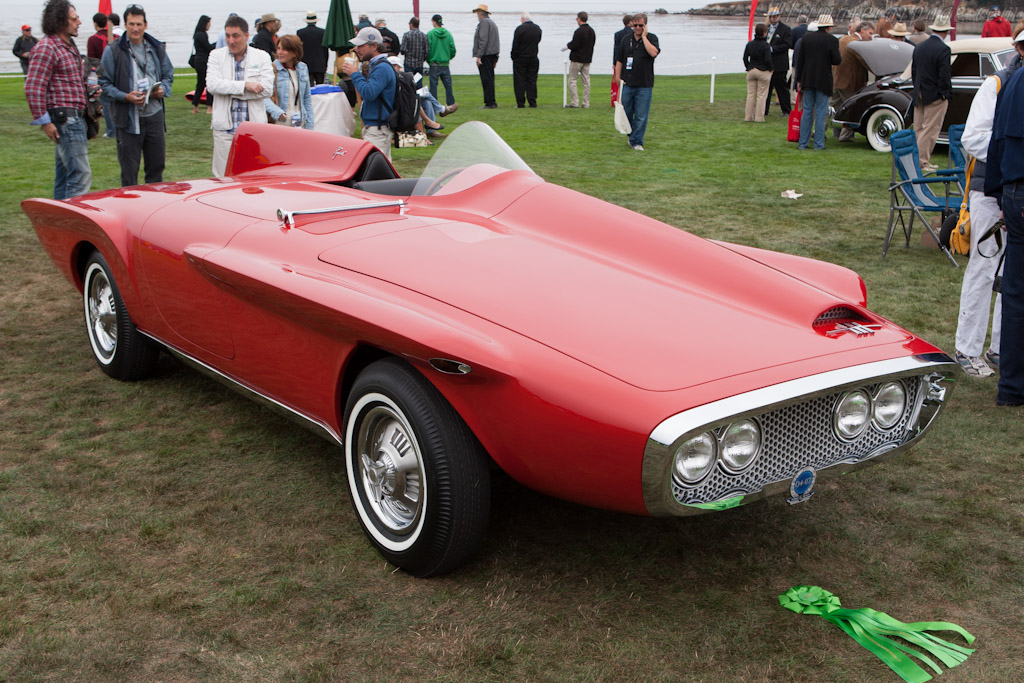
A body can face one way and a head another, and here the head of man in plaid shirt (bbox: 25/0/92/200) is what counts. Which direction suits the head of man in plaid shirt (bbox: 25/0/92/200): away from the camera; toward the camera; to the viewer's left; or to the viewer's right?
to the viewer's right

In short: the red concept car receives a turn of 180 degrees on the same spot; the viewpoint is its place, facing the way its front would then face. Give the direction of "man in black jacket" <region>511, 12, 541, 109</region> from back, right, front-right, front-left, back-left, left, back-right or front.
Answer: front-right

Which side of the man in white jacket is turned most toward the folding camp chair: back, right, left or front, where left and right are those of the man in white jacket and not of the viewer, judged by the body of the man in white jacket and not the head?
left

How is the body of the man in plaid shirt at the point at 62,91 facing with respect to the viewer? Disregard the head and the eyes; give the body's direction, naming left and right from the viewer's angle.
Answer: facing to the right of the viewer

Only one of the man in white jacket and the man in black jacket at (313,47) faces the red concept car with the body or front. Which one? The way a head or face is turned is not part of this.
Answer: the man in white jacket

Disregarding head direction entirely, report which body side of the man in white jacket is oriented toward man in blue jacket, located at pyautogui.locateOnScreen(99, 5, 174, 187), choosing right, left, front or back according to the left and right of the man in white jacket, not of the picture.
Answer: right

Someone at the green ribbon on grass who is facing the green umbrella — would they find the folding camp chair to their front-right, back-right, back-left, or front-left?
front-right

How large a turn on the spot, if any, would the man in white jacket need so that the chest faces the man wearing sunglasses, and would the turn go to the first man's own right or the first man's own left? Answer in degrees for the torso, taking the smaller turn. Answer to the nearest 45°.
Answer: approximately 135° to the first man's own left

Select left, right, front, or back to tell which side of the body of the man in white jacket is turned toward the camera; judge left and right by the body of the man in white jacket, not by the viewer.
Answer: front

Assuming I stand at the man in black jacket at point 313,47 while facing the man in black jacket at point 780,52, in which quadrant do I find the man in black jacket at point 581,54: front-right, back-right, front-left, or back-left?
front-left

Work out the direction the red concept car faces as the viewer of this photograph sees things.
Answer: facing the viewer and to the right of the viewer

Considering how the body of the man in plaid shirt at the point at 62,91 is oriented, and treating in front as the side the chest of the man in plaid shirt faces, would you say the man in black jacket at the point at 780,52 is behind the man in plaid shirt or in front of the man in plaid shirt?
in front
